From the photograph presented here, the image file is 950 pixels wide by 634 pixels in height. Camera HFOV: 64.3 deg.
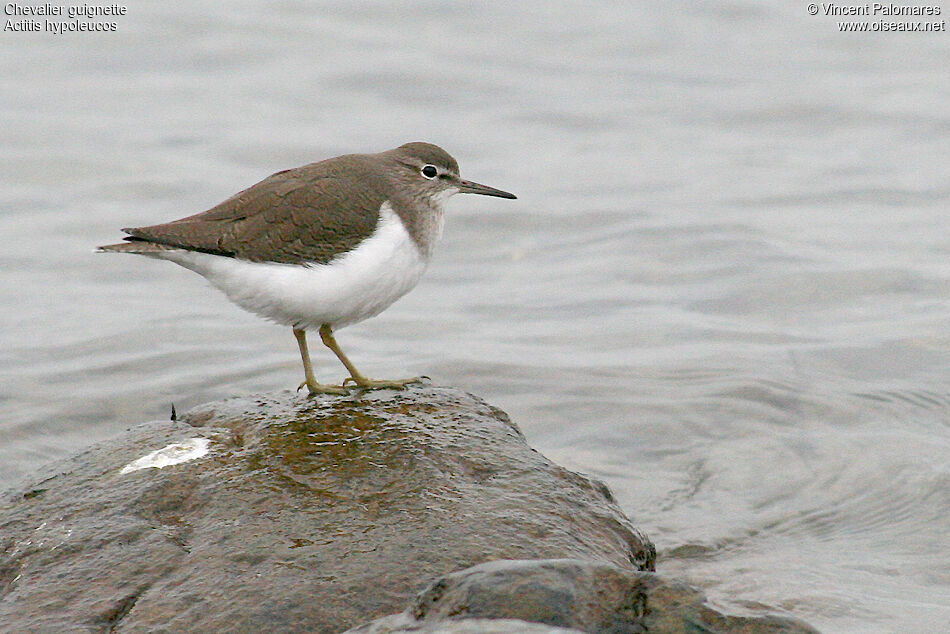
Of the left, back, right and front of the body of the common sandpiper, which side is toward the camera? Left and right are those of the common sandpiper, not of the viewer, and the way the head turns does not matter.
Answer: right

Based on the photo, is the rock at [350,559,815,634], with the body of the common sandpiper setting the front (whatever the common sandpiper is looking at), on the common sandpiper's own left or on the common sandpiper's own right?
on the common sandpiper's own right
